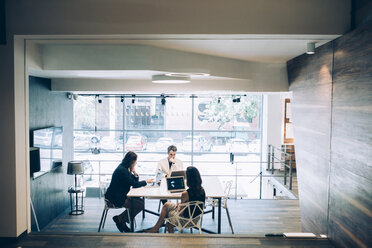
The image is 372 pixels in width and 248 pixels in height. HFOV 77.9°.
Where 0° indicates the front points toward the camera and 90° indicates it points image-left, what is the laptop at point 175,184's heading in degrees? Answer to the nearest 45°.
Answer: approximately 0°

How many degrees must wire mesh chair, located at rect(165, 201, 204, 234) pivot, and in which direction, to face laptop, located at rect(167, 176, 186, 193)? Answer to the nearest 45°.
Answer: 0° — it already faces it

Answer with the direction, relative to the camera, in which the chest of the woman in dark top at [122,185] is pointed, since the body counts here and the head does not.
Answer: to the viewer's right

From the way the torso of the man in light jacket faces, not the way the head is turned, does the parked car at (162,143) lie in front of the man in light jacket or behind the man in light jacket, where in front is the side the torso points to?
behind

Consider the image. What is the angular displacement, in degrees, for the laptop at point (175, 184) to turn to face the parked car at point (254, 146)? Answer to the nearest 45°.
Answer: approximately 135° to its left

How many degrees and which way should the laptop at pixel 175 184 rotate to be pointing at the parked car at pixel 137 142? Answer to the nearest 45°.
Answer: approximately 180°

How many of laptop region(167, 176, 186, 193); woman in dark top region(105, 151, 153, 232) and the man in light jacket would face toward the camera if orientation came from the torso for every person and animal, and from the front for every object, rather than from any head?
2

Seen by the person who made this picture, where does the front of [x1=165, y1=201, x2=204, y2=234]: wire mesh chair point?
facing away from the viewer and to the left of the viewer
